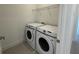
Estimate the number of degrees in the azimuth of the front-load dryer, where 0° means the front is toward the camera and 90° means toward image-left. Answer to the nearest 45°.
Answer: approximately 45°

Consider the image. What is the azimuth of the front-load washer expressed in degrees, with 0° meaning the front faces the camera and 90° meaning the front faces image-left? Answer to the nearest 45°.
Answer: approximately 45°

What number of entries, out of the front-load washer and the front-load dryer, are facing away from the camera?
0
